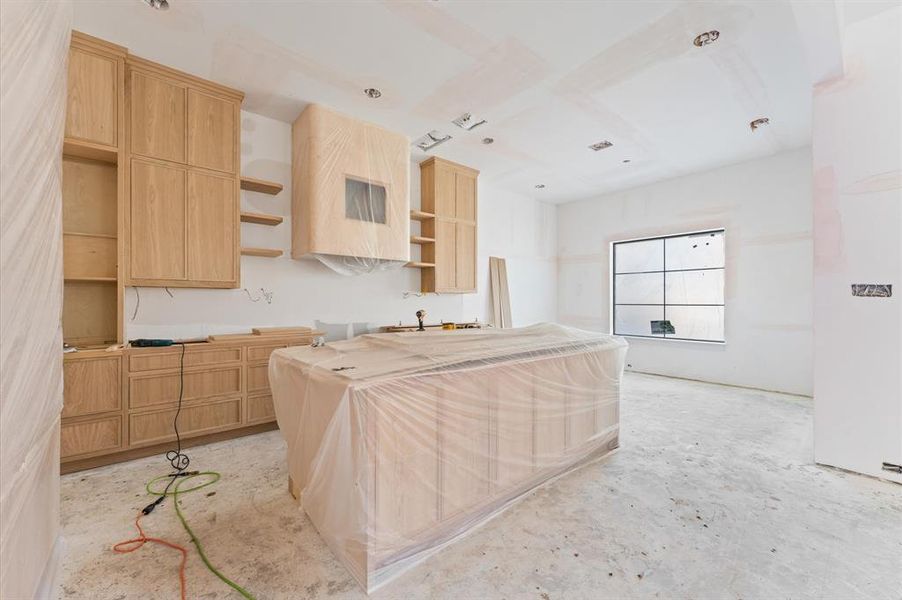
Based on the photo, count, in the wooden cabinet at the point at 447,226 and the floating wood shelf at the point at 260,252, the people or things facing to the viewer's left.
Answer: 0

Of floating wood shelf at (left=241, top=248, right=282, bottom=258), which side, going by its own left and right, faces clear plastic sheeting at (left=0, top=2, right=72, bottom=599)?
front

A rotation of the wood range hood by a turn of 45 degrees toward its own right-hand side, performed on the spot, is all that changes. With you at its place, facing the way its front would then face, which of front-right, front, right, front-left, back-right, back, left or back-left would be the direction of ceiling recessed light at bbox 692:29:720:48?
front-left

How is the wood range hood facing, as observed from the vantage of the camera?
facing the viewer and to the right of the viewer

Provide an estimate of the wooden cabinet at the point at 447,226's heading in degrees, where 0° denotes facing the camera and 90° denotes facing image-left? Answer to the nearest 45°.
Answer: approximately 315°

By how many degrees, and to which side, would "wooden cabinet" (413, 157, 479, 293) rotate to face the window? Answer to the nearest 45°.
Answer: approximately 90° to its left

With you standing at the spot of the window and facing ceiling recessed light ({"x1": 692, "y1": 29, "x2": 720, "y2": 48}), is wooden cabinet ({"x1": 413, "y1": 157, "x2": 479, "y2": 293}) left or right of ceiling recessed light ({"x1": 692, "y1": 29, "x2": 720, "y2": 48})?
right

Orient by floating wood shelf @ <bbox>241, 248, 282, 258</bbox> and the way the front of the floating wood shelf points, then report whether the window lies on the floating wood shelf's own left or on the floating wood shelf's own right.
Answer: on the floating wood shelf's own left

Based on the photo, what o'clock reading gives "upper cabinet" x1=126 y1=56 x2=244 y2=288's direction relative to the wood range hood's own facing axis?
The upper cabinet is roughly at 4 o'clock from the wood range hood.

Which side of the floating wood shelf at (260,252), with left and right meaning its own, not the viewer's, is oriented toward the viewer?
front

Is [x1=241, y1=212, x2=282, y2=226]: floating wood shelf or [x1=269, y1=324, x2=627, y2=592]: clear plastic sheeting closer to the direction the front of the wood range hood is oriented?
the clear plastic sheeting

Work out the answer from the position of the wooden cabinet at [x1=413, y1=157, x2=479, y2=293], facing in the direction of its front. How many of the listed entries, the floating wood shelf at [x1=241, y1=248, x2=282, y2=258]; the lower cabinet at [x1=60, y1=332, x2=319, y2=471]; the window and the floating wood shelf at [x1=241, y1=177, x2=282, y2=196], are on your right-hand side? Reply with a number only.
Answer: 3

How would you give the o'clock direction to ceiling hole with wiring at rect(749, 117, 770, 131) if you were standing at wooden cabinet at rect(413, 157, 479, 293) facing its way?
The ceiling hole with wiring is roughly at 11 o'clock from the wooden cabinet.
